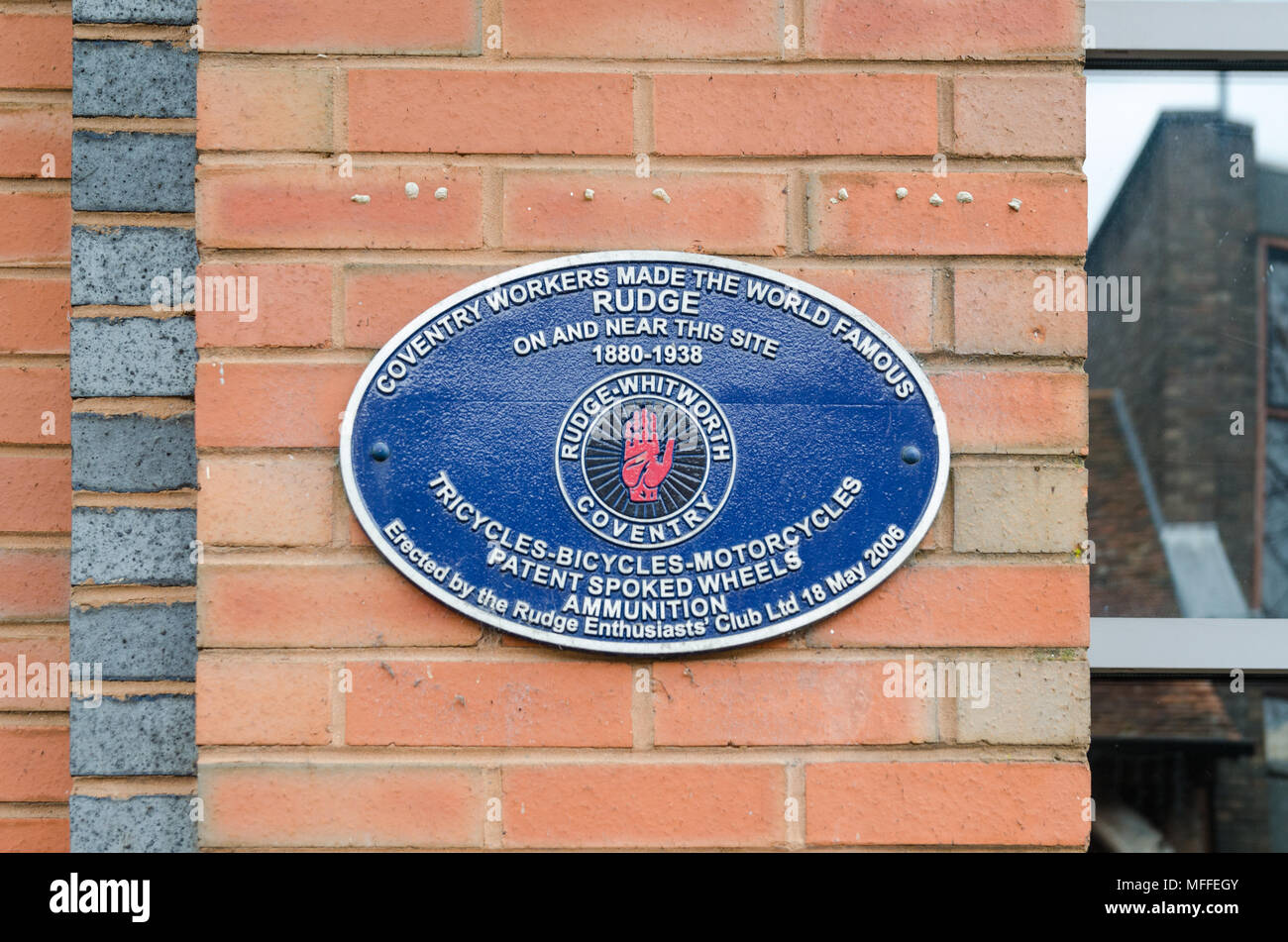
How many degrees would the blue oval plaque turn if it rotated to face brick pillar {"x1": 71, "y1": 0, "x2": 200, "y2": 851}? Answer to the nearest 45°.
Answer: approximately 90° to its right

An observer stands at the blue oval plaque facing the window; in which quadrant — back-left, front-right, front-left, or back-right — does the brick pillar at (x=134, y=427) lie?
back-left

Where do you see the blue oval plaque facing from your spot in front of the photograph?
facing the viewer

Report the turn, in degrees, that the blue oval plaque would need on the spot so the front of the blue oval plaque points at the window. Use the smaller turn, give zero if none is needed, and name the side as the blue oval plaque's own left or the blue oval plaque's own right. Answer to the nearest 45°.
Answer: approximately 135° to the blue oval plaque's own left

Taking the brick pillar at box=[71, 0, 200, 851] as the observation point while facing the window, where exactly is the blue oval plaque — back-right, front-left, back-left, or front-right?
front-right
